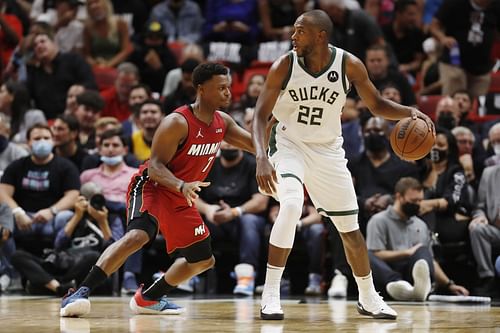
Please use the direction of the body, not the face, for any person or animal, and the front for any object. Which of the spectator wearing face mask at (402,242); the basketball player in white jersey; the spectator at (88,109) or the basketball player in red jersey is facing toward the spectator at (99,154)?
the spectator at (88,109)

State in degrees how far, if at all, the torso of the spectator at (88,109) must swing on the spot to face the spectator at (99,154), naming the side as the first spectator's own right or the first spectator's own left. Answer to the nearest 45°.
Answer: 0° — they already face them

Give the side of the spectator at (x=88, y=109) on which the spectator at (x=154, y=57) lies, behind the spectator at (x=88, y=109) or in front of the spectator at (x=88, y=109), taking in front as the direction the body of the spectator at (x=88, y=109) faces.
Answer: behind

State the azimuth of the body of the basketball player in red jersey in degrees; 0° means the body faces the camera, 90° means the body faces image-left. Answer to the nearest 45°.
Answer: approximately 315°

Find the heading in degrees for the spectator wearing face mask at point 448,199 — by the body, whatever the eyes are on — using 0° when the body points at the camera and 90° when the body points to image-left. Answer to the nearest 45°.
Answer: approximately 45°

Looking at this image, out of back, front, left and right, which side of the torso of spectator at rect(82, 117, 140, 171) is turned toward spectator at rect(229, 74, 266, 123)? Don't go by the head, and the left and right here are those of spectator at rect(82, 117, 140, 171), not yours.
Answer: back

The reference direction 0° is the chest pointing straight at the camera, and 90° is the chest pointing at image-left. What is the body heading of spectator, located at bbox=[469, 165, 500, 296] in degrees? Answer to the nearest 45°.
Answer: approximately 45°

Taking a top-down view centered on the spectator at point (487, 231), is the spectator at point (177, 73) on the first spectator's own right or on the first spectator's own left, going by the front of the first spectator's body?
on the first spectator's own right

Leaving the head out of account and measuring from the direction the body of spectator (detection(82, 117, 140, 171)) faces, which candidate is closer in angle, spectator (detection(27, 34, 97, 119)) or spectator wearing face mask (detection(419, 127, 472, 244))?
the spectator wearing face mask

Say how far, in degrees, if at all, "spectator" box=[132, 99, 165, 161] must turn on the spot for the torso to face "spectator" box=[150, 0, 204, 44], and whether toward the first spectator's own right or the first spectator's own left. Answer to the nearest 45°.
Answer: approximately 180°

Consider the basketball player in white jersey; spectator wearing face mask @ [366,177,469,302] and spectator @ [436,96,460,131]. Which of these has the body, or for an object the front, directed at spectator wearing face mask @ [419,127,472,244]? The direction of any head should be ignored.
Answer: the spectator

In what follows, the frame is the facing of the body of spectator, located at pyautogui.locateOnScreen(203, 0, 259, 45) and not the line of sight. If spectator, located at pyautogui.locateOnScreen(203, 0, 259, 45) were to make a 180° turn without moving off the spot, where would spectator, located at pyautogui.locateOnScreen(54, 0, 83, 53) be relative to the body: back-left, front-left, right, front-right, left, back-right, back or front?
left

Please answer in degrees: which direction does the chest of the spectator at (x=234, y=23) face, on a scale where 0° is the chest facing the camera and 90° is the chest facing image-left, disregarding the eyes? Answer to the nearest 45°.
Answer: approximately 0°

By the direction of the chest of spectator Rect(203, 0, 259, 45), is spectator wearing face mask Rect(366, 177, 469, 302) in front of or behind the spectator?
in front

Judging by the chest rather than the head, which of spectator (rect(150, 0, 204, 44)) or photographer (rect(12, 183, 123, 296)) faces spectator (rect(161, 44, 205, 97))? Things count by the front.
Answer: spectator (rect(150, 0, 204, 44))
